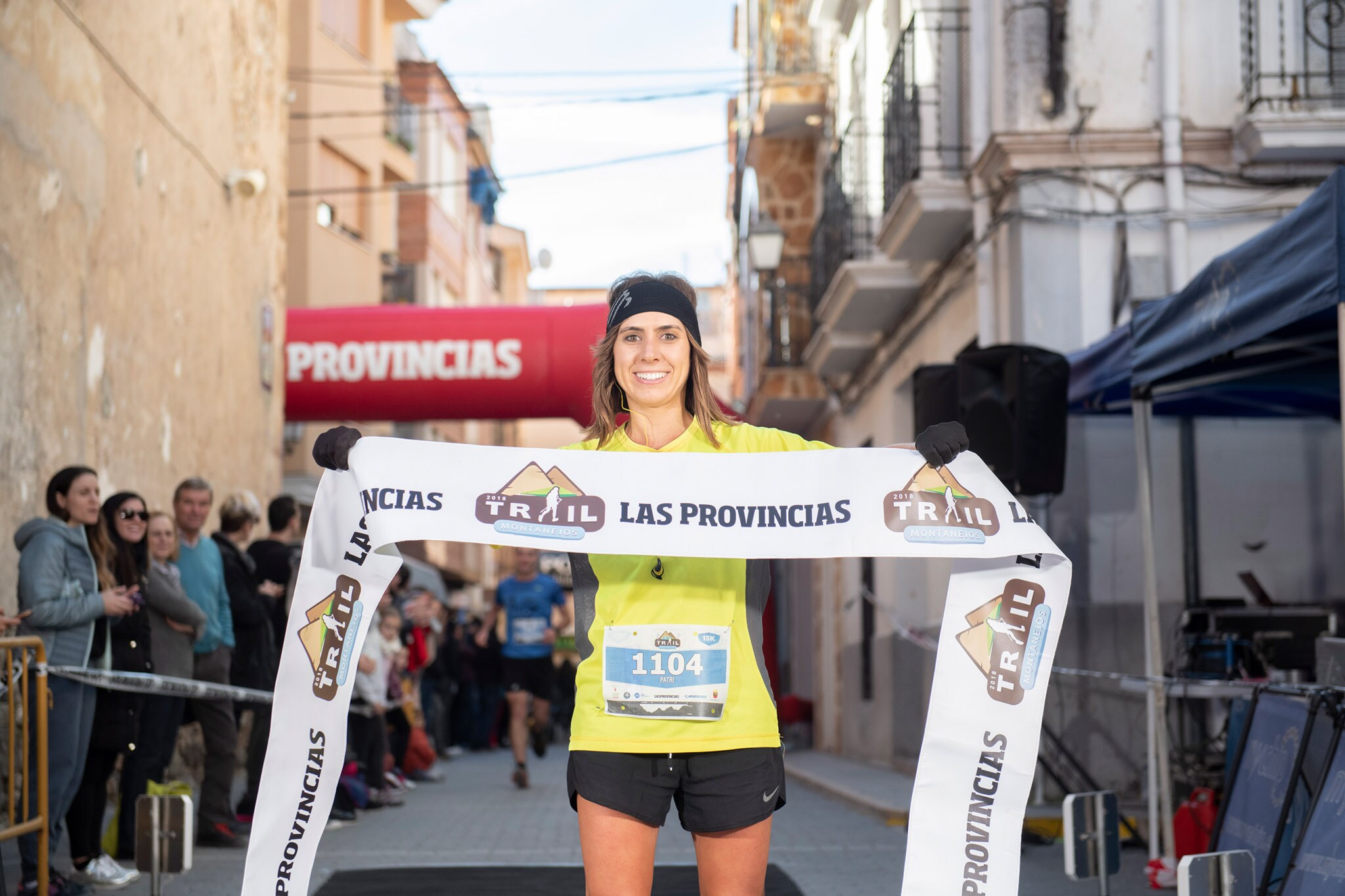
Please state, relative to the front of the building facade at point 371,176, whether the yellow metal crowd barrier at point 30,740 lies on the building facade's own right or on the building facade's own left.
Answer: on the building facade's own right

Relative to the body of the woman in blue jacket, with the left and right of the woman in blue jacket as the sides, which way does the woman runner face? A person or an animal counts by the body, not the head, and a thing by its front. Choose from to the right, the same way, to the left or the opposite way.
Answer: to the right

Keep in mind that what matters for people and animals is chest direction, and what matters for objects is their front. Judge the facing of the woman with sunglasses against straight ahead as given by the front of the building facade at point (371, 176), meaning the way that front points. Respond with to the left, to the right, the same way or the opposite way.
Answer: the same way

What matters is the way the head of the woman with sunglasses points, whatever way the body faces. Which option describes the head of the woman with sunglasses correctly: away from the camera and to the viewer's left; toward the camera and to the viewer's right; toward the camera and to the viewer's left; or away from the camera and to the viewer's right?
toward the camera and to the viewer's right

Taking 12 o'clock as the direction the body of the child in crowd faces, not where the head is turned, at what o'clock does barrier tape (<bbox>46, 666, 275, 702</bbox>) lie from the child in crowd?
The barrier tape is roughly at 2 o'clock from the child in crowd.

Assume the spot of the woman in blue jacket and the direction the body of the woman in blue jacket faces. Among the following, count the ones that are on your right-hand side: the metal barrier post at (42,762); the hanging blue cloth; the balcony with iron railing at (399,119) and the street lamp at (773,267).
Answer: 1

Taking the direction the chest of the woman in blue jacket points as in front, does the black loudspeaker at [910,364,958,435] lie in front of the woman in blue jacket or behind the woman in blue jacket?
in front

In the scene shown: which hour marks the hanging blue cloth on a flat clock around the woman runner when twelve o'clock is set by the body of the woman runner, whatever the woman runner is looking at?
The hanging blue cloth is roughly at 6 o'clock from the woman runner.

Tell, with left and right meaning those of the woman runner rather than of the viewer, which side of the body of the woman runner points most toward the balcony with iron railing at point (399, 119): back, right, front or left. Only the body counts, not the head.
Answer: back

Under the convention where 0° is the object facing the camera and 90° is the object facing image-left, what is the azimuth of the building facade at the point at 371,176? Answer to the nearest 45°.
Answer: approximately 315°

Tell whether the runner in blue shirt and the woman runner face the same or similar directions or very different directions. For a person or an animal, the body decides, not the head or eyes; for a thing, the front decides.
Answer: same or similar directions

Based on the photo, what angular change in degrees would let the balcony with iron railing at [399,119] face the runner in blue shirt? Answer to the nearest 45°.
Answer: approximately 45° to its right

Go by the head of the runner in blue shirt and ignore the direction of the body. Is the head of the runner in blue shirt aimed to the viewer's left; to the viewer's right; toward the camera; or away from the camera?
toward the camera

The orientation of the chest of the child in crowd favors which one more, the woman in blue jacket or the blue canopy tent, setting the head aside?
the blue canopy tent

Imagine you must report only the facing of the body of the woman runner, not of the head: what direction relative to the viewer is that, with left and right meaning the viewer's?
facing the viewer

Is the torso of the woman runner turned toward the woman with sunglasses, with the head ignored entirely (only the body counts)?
no

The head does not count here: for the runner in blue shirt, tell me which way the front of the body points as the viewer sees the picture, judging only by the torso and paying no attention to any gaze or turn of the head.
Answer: toward the camera

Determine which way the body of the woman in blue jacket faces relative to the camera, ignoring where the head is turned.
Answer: to the viewer's right

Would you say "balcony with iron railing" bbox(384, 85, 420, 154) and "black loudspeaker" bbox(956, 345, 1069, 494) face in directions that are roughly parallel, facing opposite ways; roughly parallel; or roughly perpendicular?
roughly perpendicular

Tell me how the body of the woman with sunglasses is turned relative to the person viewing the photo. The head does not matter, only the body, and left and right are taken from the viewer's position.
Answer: facing the viewer and to the right of the viewer
